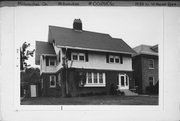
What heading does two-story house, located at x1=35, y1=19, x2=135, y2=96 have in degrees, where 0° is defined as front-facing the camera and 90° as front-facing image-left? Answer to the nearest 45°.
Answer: approximately 315°
